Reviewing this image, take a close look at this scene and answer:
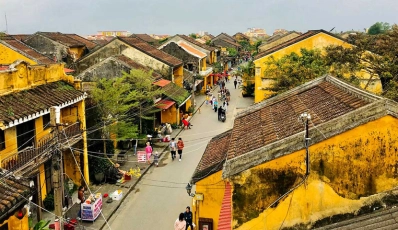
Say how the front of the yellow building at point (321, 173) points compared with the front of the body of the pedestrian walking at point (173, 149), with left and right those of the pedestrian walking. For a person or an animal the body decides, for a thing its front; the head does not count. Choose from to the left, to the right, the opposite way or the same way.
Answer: to the right

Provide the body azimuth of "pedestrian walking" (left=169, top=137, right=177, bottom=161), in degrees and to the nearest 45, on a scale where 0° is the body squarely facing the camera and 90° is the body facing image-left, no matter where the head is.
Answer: approximately 0°

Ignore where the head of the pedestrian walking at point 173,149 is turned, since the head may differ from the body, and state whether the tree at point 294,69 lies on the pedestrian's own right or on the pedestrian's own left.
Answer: on the pedestrian's own left

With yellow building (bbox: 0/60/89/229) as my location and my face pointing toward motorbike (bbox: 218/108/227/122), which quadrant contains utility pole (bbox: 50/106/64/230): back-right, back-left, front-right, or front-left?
back-right

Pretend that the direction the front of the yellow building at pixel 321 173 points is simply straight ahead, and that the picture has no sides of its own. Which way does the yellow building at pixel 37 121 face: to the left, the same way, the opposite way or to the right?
the opposite way

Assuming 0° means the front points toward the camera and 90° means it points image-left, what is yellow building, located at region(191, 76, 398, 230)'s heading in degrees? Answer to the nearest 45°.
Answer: approximately 90°

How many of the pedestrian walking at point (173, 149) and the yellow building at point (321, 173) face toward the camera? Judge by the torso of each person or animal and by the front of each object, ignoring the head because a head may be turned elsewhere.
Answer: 1
